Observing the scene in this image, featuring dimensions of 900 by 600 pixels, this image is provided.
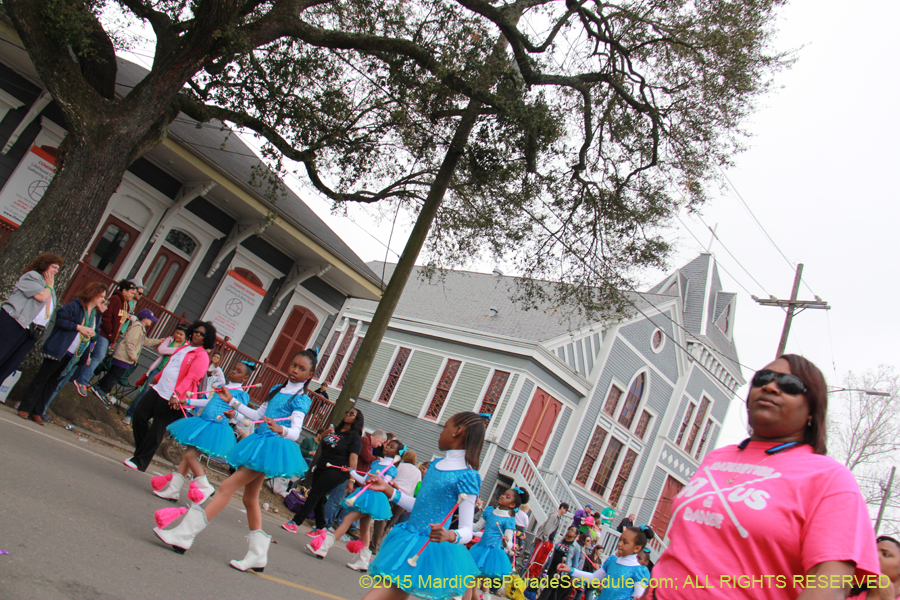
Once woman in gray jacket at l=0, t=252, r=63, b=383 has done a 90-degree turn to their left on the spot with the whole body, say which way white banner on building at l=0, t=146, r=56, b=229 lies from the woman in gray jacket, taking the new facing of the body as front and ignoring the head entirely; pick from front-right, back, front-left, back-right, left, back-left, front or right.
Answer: front

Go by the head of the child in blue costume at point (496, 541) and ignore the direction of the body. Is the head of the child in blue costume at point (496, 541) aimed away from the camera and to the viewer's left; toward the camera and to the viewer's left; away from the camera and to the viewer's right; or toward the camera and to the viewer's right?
toward the camera and to the viewer's left

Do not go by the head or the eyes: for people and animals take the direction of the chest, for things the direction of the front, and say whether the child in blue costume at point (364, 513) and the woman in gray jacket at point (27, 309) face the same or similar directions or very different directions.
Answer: very different directions

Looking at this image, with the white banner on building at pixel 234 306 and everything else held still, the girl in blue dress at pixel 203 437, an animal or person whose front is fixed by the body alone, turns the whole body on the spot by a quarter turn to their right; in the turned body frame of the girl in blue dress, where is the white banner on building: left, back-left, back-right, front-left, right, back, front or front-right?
front-right

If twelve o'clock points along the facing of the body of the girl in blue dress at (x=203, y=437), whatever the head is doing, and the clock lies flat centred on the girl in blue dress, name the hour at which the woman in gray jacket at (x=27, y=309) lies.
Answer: The woman in gray jacket is roughly at 3 o'clock from the girl in blue dress.

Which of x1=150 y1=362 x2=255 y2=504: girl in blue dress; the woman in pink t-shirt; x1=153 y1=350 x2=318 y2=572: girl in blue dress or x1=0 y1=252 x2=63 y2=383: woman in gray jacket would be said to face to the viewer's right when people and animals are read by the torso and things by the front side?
the woman in gray jacket

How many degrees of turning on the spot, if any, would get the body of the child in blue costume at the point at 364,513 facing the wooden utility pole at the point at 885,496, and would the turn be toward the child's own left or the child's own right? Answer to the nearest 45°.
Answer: approximately 180°

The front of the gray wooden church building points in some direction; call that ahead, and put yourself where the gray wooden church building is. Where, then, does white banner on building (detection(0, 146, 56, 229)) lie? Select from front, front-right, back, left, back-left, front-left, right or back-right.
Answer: right

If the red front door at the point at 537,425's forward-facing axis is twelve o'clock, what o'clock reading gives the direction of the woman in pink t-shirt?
The woman in pink t-shirt is roughly at 12 o'clock from the red front door.

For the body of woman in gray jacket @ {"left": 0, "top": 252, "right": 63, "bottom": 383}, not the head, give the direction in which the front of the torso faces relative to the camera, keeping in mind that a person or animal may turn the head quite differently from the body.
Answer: to the viewer's right

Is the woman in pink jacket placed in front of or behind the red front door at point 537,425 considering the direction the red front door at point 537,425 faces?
in front
